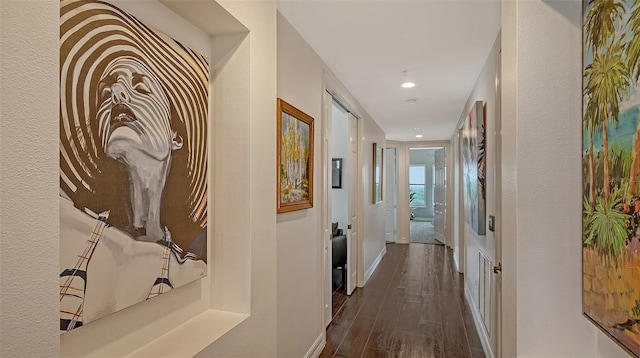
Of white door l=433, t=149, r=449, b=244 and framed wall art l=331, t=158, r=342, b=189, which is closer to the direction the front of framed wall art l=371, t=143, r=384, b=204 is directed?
the white door

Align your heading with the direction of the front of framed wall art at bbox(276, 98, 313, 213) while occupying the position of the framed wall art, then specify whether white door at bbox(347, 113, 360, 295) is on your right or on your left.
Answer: on your left

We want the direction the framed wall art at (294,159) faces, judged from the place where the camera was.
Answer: facing the viewer and to the right of the viewer

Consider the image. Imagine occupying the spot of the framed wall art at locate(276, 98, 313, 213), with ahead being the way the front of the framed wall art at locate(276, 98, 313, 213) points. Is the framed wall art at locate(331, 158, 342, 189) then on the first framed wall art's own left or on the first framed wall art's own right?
on the first framed wall art's own left

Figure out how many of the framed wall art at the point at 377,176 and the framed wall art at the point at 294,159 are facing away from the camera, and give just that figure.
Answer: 0

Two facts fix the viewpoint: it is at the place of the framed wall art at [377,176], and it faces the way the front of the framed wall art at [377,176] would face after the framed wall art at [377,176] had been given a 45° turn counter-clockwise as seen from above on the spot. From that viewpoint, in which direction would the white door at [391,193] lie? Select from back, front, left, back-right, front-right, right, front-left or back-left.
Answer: front-left

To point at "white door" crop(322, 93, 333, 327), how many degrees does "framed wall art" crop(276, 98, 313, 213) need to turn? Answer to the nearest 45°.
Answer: approximately 135° to its left

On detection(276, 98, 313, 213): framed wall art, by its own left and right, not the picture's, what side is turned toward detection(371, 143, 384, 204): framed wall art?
left

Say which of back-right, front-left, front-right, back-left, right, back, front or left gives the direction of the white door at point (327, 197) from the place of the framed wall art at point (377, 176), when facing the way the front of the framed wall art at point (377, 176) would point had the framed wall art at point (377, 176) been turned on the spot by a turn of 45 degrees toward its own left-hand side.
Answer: back-right

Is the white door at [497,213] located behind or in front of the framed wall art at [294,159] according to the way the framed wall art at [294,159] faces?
in front

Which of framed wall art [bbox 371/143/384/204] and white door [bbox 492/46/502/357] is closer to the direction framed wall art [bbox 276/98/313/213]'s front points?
the white door

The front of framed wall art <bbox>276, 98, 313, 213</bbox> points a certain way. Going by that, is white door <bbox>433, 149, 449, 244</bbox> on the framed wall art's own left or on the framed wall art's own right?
on the framed wall art's own left

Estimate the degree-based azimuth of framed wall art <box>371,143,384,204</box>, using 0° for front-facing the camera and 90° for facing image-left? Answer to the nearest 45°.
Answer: approximately 270°

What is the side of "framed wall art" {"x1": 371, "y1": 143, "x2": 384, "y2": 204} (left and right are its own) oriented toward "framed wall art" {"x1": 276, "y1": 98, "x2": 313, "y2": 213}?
right
